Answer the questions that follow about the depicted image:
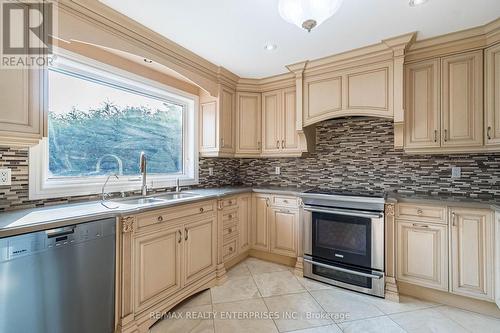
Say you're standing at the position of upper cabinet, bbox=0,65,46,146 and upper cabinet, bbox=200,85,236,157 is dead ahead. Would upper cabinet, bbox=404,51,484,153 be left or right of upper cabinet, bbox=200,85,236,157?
right

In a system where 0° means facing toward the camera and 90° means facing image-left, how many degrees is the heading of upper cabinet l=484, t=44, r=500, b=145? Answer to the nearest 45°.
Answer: approximately 45°

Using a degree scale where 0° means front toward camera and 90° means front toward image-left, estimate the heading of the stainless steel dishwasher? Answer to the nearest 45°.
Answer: approximately 315°

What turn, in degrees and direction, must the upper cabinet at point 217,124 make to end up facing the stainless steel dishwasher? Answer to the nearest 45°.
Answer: approximately 90° to its right

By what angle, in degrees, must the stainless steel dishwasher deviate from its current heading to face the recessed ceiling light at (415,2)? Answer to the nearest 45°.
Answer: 0° — it already faces it

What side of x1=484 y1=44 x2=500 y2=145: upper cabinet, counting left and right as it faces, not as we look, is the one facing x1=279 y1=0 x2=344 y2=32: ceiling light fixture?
front

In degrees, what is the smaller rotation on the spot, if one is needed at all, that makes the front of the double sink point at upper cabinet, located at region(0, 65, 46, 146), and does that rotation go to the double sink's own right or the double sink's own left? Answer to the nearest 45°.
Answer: approximately 90° to the double sink's own right

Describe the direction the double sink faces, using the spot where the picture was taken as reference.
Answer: facing the viewer and to the right of the viewer

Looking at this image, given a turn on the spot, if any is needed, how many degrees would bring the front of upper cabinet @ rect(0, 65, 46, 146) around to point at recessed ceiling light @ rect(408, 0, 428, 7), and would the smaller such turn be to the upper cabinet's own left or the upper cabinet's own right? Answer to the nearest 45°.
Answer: approximately 45° to the upper cabinet's own left
